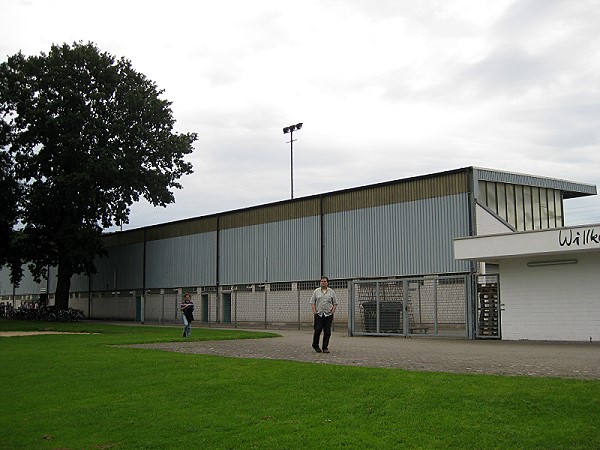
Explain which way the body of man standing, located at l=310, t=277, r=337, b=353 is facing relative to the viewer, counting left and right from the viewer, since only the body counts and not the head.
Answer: facing the viewer

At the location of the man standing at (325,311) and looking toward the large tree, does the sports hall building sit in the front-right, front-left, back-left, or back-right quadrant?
front-right

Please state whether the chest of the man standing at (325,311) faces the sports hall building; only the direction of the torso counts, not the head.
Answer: no

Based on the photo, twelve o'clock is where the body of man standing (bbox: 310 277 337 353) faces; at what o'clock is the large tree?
The large tree is roughly at 5 o'clock from the man standing.
